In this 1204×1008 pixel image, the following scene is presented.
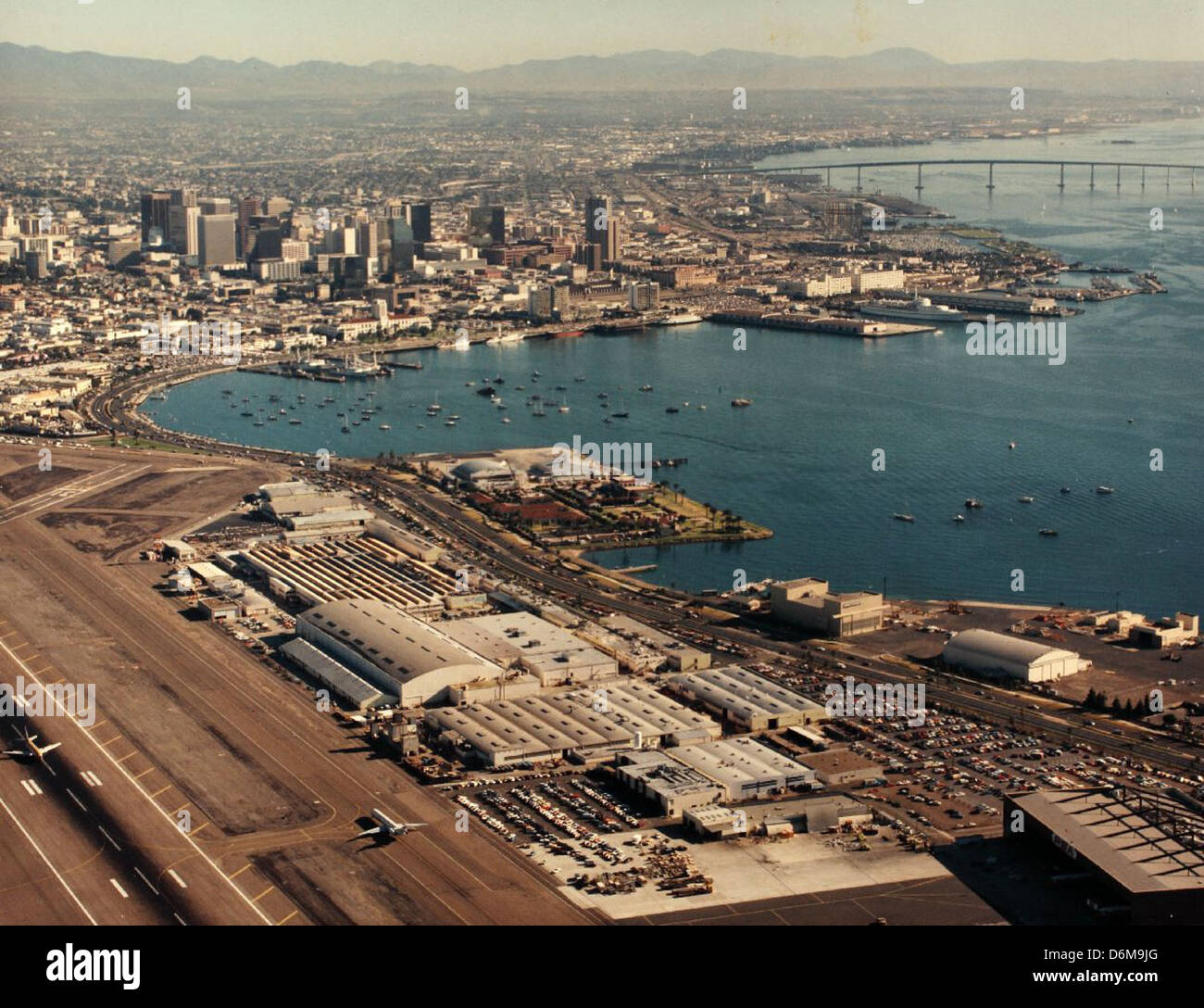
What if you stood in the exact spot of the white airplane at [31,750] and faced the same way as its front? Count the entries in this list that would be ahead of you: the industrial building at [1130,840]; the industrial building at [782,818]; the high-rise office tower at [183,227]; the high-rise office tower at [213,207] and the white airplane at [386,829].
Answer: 3

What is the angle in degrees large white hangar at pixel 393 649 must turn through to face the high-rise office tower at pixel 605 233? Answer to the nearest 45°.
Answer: approximately 135° to its left

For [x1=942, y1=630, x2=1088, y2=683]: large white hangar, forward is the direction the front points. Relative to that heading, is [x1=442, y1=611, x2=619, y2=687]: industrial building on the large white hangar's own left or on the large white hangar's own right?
on the large white hangar's own right

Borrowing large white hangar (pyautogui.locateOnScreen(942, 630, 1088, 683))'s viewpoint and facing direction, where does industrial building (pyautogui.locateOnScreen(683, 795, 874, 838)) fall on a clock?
The industrial building is roughly at 2 o'clock from the large white hangar.
